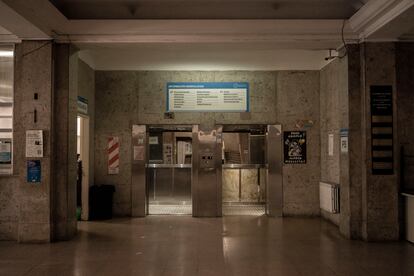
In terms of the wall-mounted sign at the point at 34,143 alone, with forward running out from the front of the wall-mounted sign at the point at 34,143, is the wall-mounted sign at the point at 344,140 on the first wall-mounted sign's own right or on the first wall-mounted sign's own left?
on the first wall-mounted sign's own left

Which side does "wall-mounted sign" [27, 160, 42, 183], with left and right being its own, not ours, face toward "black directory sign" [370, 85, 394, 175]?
left

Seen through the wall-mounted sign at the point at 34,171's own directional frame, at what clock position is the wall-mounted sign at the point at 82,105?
the wall-mounted sign at the point at 82,105 is roughly at 7 o'clock from the wall-mounted sign at the point at 34,171.

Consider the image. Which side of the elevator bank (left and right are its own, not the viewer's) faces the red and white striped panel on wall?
right

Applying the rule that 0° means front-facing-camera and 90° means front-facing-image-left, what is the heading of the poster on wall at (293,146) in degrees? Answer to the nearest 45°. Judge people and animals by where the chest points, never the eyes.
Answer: approximately 0°

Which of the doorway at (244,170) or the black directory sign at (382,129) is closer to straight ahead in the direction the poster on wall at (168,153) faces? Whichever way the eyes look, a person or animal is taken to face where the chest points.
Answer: the black directory sign

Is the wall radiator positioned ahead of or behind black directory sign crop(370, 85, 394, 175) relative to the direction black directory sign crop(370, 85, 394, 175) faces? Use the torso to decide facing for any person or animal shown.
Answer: behind
